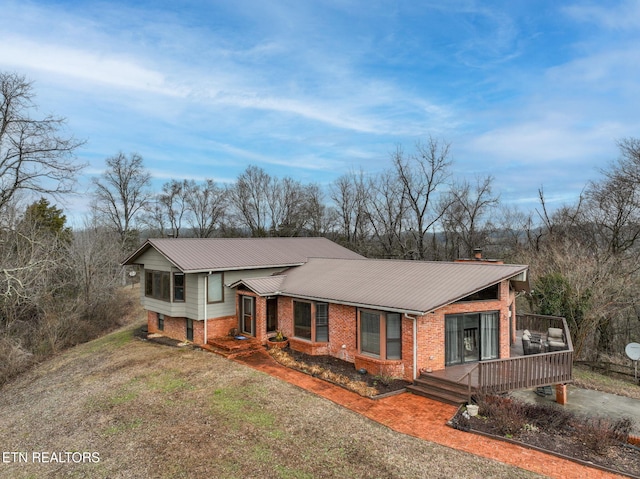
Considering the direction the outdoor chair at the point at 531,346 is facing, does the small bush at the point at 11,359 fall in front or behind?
behind

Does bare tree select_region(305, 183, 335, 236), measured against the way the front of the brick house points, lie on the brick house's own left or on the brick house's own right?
on the brick house's own right

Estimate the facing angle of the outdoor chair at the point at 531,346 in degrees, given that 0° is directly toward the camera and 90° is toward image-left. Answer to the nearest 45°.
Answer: approximately 270°

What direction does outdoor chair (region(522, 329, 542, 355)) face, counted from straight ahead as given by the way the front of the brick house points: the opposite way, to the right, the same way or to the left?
to the left

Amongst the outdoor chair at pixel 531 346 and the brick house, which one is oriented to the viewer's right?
the outdoor chair

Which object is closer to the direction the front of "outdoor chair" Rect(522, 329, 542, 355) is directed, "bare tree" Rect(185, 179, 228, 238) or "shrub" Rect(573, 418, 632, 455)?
the shrub

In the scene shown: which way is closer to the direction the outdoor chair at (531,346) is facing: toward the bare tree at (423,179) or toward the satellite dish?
the satellite dish

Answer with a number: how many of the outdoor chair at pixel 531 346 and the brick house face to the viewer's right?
1

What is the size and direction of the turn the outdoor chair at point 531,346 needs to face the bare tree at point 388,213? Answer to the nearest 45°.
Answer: approximately 135° to its left

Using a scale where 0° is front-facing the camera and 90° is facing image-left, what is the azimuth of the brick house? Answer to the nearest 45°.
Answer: approximately 45°

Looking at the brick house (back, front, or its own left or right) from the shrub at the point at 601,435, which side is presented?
left
